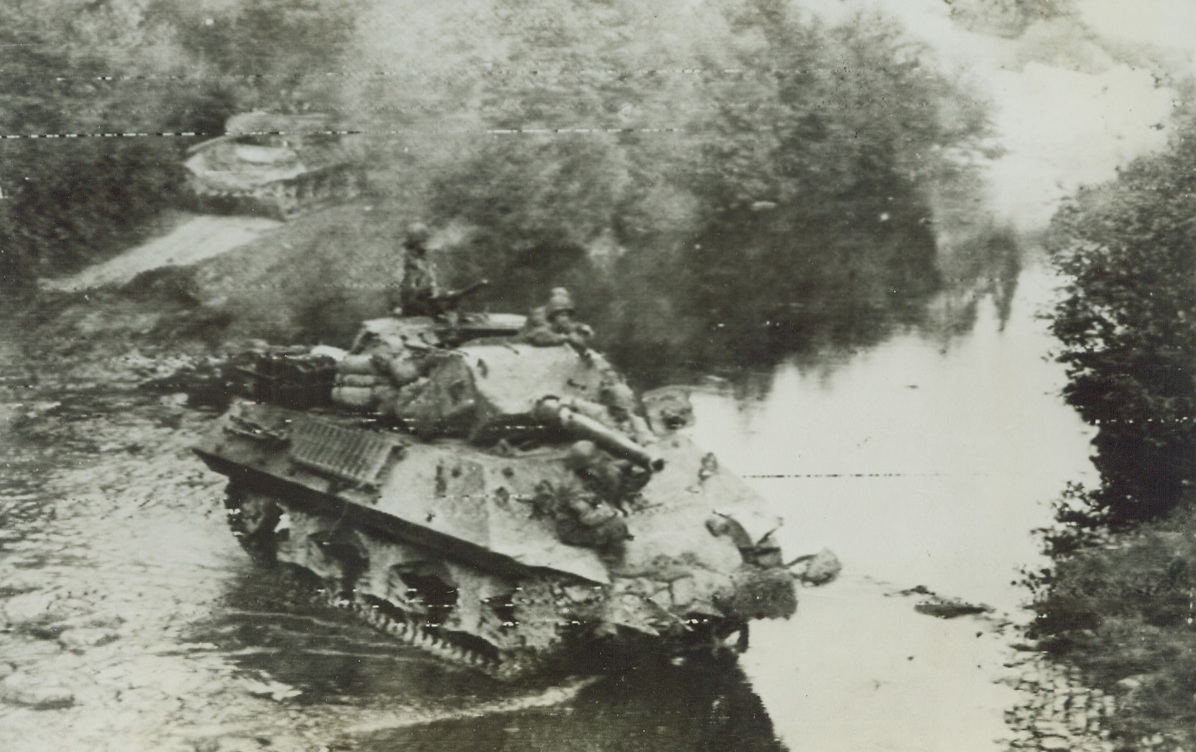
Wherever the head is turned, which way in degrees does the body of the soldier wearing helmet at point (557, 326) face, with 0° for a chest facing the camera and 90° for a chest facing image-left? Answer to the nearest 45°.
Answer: approximately 315°

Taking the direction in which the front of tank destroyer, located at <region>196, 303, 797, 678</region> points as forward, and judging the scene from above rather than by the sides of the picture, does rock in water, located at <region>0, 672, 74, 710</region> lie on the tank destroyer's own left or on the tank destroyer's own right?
on the tank destroyer's own right

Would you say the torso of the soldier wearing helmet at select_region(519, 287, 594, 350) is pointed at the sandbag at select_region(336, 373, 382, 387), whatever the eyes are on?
no

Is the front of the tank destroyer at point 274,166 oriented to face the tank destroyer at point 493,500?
no

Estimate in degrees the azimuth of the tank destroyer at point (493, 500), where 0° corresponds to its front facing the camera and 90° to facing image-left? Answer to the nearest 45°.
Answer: approximately 315°

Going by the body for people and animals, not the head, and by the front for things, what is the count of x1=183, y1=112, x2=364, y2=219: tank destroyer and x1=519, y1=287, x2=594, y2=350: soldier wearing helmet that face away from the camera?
0
